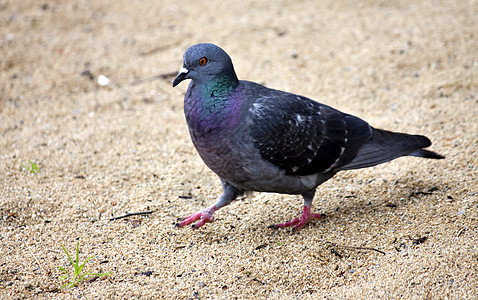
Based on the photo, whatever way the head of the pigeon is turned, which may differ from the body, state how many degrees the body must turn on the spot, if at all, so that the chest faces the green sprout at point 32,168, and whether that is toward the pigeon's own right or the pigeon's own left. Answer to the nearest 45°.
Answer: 0° — it already faces it

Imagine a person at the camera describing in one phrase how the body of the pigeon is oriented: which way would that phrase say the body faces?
to the viewer's left

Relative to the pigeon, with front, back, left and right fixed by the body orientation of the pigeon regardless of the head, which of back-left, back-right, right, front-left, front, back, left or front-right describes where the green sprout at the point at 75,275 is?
front-left
